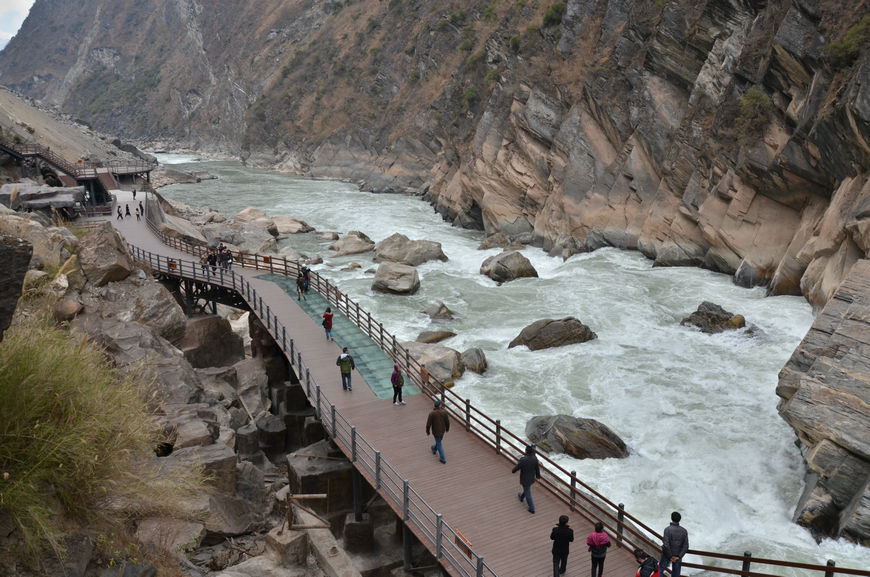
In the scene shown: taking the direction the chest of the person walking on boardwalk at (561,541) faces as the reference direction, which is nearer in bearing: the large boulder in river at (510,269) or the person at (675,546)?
the large boulder in river

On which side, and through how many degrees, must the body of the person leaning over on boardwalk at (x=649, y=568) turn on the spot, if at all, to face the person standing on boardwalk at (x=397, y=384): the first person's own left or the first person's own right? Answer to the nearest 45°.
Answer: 0° — they already face them

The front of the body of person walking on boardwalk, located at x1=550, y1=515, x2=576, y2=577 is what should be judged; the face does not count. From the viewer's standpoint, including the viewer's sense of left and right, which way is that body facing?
facing away from the viewer

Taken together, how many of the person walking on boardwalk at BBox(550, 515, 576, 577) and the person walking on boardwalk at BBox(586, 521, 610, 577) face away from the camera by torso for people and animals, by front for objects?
2

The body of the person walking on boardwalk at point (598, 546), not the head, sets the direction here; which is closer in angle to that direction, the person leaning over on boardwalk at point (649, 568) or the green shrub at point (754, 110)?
the green shrub

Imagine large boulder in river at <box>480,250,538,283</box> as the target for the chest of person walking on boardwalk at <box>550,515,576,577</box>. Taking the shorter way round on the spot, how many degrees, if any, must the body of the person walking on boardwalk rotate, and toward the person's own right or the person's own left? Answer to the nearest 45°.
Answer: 0° — they already face it

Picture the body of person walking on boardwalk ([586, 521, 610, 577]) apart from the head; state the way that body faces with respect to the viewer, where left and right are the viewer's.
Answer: facing away from the viewer

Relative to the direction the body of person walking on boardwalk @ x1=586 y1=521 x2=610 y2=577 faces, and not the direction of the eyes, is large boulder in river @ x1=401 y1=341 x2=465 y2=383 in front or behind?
in front

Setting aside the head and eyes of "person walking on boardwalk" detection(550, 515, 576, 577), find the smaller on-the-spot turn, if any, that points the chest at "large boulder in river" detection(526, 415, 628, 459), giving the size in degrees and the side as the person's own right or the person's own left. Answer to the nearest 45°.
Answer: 0° — they already face it

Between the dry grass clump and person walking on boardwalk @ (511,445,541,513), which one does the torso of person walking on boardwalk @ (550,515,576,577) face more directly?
the person walking on boardwalk

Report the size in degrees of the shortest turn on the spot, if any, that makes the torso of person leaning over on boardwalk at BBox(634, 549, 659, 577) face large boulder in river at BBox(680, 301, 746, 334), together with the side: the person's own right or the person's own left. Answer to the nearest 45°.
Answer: approximately 45° to the person's own right
